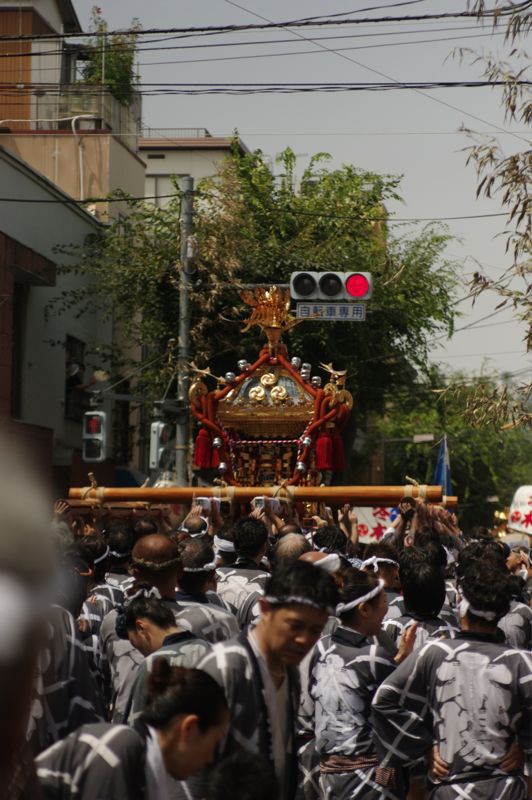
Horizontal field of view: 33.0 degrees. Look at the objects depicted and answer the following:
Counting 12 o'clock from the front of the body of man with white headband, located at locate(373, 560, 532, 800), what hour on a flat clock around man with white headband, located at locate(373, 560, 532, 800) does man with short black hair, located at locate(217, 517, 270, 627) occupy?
man with short black hair, located at locate(217, 517, 270, 627) is roughly at 11 o'clock from man with white headband, located at locate(373, 560, 532, 800).

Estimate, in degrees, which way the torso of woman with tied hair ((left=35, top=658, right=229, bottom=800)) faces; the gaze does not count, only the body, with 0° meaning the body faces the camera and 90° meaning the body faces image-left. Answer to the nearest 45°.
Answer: approximately 270°

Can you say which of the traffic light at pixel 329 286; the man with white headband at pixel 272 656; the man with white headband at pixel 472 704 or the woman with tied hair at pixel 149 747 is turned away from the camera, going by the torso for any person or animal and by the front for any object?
the man with white headband at pixel 472 704

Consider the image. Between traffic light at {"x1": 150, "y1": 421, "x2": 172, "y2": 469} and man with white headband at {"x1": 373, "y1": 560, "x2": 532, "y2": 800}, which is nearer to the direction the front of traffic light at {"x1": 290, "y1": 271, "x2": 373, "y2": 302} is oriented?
the man with white headband

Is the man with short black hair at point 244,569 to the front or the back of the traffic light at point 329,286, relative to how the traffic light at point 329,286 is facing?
to the front

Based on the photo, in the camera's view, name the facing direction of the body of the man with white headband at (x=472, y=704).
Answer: away from the camera

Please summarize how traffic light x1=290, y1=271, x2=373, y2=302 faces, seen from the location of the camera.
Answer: facing the viewer

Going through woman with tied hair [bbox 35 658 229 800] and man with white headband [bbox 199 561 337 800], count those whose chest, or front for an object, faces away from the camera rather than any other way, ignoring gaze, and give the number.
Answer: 0
